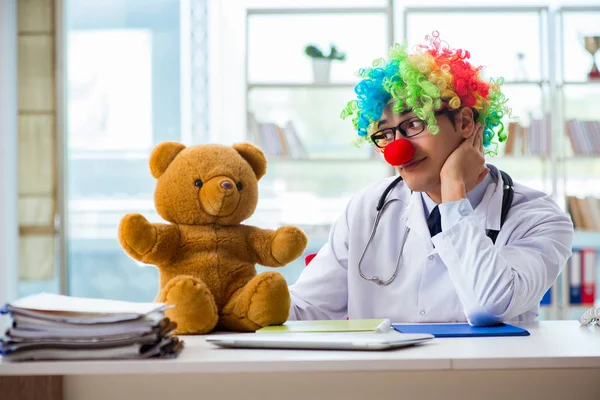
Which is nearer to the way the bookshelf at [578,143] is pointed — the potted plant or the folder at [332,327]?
the folder

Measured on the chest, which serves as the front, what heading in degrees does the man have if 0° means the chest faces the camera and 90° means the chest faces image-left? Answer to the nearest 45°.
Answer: approximately 45°

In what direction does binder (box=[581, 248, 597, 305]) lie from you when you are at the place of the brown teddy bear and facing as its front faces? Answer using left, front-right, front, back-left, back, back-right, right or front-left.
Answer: back-left

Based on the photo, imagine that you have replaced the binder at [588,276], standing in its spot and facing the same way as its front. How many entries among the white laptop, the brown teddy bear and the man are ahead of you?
3

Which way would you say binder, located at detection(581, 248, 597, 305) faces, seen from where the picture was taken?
facing the viewer

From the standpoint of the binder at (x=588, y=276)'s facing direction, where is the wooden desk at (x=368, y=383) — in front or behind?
in front

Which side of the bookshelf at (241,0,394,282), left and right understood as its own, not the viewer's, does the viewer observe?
front

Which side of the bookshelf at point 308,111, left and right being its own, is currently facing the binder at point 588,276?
left

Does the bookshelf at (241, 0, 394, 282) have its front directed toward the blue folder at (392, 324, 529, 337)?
yes

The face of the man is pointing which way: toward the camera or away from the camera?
toward the camera

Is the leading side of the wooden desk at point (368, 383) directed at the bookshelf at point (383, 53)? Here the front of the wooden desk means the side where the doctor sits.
yes

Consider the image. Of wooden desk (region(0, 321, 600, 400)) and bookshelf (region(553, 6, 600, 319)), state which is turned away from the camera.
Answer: the wooden desk
